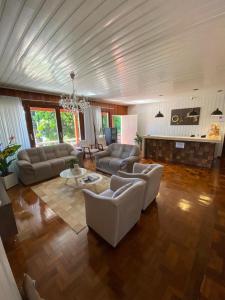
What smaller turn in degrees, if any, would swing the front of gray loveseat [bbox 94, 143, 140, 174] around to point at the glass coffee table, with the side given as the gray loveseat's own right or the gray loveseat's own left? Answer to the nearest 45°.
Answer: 0° — it already faces it

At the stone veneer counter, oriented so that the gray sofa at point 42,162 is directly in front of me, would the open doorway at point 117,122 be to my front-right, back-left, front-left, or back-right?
front-right

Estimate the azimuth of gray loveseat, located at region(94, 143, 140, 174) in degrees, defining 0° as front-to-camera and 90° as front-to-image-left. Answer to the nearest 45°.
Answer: approximately 45°

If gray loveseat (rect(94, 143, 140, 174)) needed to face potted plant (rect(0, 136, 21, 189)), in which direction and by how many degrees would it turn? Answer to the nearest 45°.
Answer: approximately 45° to its right

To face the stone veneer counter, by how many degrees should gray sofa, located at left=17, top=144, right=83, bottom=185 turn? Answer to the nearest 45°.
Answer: approximately 45° to its left

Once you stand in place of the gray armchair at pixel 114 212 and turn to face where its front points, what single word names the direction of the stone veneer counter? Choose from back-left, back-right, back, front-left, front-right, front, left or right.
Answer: right

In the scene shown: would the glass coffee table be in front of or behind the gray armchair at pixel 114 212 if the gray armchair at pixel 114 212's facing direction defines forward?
in front

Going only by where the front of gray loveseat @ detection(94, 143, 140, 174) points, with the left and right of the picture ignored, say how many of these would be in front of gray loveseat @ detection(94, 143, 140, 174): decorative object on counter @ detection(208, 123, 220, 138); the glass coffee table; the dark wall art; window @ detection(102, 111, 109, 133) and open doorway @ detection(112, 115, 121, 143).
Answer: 1

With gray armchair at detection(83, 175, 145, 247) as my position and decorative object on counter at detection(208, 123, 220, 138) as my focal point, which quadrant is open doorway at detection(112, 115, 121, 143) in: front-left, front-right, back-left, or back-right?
front-left

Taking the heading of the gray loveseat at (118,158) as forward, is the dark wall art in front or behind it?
behind

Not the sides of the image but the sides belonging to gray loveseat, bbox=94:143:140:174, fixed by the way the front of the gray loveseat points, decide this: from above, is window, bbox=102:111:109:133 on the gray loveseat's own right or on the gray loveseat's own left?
on the gray loveseat's own right

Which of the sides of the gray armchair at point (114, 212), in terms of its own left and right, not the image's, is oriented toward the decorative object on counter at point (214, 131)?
right

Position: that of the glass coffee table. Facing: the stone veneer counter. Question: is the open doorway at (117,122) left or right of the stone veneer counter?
left

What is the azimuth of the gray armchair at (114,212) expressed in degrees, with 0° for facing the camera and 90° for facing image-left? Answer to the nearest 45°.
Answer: approximately 135°

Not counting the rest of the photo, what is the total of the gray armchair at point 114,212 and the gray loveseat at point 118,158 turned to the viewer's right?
0

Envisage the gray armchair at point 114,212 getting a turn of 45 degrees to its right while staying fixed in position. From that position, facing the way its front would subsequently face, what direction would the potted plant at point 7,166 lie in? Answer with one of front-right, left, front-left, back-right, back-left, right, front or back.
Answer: front-left

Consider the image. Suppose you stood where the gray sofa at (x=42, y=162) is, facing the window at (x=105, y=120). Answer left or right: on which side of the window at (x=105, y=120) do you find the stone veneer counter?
right

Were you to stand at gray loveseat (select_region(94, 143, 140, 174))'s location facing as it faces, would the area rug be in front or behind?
in front

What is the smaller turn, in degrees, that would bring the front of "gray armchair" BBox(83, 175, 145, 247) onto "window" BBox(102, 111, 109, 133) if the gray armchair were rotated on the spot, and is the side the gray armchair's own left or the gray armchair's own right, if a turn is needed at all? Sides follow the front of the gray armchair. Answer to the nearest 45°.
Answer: approximately 45° to the gray armchair's own right

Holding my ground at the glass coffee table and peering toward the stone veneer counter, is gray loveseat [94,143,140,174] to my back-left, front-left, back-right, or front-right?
front-left
